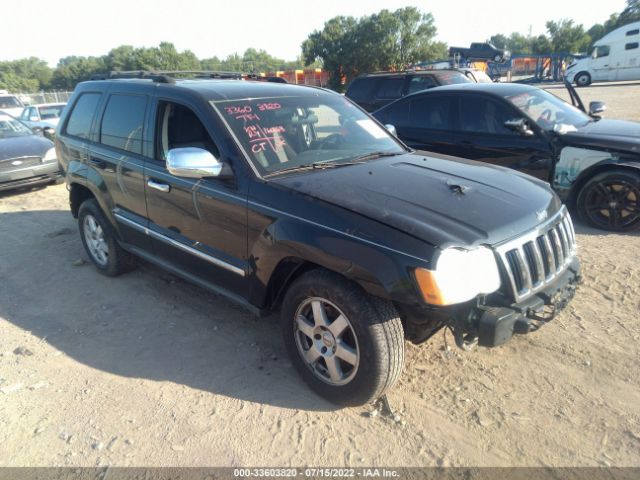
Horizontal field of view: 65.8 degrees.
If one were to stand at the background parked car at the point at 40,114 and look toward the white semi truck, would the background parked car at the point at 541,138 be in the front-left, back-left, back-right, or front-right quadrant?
front-right

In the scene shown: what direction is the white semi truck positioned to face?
to the viewer's left

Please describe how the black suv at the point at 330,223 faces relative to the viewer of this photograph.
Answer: facing the viewer and to the right of the viewer

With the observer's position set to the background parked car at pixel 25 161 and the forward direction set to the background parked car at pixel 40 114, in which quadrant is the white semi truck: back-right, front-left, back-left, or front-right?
front-right

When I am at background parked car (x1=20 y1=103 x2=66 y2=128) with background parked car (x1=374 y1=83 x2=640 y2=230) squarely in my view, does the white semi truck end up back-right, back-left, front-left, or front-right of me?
front-left

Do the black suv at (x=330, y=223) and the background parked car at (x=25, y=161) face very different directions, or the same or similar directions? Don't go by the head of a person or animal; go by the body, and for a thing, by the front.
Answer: same or similar directions

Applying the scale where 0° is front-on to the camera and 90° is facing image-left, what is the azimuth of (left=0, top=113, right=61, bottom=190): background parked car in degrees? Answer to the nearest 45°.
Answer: approximately 315°

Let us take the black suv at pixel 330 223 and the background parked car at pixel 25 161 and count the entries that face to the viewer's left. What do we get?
0

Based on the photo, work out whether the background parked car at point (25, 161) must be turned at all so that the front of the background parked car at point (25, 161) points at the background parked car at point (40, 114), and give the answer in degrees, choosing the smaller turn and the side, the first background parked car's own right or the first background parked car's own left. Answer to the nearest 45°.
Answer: approximately 135° to the first background parked car's own left

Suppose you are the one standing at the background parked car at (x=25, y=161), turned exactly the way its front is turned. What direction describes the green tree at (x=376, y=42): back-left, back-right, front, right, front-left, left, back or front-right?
left

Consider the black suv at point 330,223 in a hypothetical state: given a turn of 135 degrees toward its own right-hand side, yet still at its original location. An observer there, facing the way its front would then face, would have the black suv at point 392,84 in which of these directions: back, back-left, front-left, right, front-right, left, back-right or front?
right
